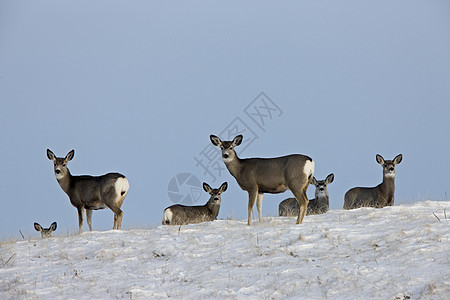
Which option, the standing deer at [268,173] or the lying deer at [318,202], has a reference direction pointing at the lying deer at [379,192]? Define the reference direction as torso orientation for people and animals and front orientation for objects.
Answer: the lying deer at [318,202]

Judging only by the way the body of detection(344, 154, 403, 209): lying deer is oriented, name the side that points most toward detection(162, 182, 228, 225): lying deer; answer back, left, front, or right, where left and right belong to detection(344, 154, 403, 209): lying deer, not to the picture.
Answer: back

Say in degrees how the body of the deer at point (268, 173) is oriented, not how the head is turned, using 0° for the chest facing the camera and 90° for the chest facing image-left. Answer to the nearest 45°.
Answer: approximately 90°

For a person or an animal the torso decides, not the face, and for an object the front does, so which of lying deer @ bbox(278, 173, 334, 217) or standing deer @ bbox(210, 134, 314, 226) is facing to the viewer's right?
lying deer @ bbox(278, 173, 334, 217)

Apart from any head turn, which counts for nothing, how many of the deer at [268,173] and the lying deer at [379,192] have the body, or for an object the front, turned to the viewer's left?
1

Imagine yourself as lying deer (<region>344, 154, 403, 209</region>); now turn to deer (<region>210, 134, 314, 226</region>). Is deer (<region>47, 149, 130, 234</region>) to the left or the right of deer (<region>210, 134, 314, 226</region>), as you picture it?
right

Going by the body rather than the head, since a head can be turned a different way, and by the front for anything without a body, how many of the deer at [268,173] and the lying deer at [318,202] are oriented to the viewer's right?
1

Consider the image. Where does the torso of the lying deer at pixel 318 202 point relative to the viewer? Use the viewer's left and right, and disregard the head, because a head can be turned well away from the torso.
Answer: facing to the right of the viewer

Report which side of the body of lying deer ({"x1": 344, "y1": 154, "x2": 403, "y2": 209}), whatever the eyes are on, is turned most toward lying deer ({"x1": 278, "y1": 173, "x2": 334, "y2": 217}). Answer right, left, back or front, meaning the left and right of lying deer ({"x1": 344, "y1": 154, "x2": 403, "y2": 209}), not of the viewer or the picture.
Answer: back

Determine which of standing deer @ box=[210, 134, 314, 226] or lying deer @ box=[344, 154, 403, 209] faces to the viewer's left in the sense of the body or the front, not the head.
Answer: standing deer @ box=[210, 134, 314, 226]

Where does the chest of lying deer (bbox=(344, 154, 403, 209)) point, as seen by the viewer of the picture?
to the viewer's right
